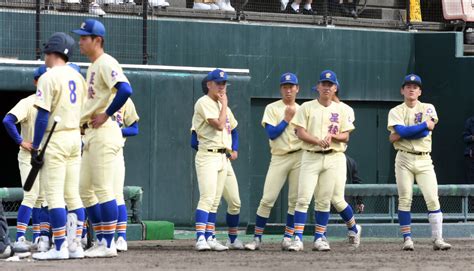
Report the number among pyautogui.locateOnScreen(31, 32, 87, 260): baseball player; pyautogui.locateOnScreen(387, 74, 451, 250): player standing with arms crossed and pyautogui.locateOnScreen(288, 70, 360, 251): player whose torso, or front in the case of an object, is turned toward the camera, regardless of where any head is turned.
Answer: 2

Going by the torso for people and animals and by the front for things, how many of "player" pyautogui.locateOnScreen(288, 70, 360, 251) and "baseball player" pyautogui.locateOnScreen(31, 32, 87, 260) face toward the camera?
1

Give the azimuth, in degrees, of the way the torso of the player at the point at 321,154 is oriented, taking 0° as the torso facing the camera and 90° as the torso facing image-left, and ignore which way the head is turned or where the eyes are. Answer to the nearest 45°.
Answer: approximately 0°

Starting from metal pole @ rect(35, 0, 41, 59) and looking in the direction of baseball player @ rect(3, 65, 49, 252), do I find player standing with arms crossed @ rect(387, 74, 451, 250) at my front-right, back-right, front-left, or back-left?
front-left

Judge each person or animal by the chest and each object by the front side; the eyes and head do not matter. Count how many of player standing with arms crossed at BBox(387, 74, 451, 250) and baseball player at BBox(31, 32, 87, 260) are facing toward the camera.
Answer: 1

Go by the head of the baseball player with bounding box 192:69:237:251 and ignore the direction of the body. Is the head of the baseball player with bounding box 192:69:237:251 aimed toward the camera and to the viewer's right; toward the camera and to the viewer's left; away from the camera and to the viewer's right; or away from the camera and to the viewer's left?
toward the camera and to the viewer's right

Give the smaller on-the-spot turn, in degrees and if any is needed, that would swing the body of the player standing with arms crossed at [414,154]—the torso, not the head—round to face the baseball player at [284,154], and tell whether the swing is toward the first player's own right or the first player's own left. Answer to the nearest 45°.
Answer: approximately 90° to the first player's own right
